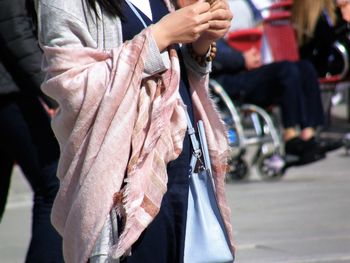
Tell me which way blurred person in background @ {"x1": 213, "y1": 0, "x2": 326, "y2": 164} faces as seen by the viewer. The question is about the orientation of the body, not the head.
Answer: to the viewer's right

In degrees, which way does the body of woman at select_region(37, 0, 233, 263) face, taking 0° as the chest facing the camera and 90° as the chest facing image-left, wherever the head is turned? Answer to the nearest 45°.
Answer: approximately 315°

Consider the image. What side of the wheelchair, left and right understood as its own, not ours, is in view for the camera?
right

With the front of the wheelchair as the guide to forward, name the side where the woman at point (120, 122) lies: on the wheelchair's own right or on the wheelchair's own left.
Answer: on the wheelchair's own right

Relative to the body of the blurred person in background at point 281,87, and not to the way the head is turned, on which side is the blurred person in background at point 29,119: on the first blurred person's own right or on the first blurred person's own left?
on the first blurred person's own right
